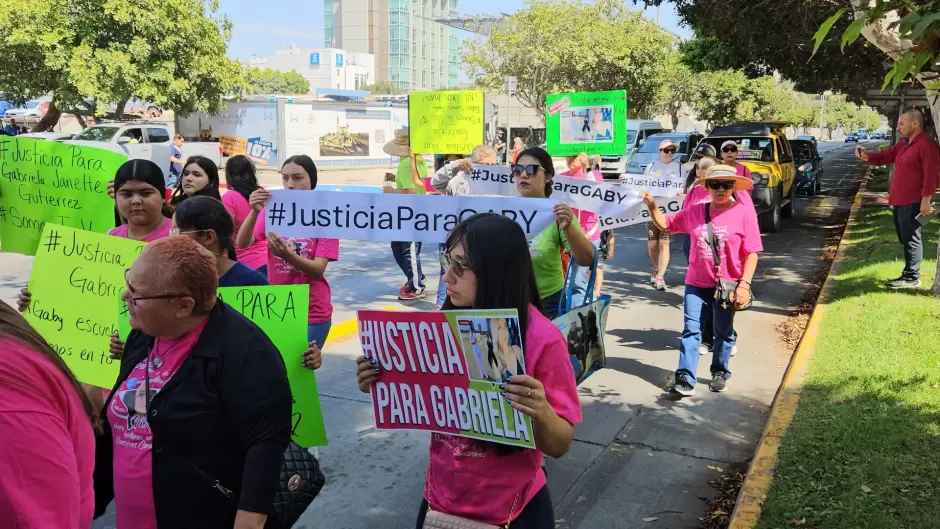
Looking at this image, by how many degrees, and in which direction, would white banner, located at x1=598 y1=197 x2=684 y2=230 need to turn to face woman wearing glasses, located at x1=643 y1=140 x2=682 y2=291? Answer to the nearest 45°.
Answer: approximately 180°

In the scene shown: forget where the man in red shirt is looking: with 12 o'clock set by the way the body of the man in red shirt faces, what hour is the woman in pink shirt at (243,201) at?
The woman in pink shirt is roughly at 10 o'clock from the man in red shirt.

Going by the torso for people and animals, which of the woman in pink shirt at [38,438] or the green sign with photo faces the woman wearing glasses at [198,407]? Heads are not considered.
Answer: the green sign with photo

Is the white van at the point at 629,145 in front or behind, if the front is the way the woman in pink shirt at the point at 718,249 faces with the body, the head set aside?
behind

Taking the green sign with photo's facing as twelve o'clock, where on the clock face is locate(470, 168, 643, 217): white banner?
The white banner is roughly at 12 o'clock from the green sign with photo.

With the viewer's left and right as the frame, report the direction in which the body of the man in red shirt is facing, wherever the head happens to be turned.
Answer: facing to the left of the viewer

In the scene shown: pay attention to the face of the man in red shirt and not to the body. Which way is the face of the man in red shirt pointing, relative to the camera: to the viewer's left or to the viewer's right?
to the viewer's left

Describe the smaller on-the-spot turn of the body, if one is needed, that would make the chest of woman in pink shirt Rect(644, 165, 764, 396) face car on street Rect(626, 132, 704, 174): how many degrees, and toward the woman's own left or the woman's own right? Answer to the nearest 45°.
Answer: approximately 180°

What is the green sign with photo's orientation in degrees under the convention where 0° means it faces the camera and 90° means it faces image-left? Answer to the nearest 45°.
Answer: approximately 0°

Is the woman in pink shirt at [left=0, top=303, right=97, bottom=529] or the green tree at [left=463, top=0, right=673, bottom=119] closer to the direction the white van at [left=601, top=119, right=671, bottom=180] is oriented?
the woman in pink shirt
